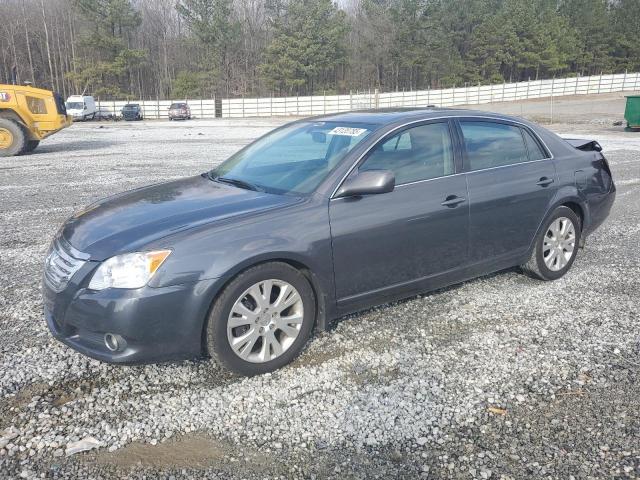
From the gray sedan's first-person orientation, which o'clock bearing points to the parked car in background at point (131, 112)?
The parked car in background is roughly at 4 o'clock from the gray sedan.

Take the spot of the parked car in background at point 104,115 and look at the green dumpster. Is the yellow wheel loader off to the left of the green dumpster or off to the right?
right

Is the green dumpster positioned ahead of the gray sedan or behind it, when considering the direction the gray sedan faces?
behind

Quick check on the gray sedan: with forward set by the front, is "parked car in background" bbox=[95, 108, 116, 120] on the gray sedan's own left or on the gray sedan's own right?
on the gray sedan's own right

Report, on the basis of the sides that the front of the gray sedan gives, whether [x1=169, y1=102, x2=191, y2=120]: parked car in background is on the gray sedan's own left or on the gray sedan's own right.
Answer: on the gray sedan's own right

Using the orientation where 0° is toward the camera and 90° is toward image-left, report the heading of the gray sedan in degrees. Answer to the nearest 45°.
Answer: approximately 45°
